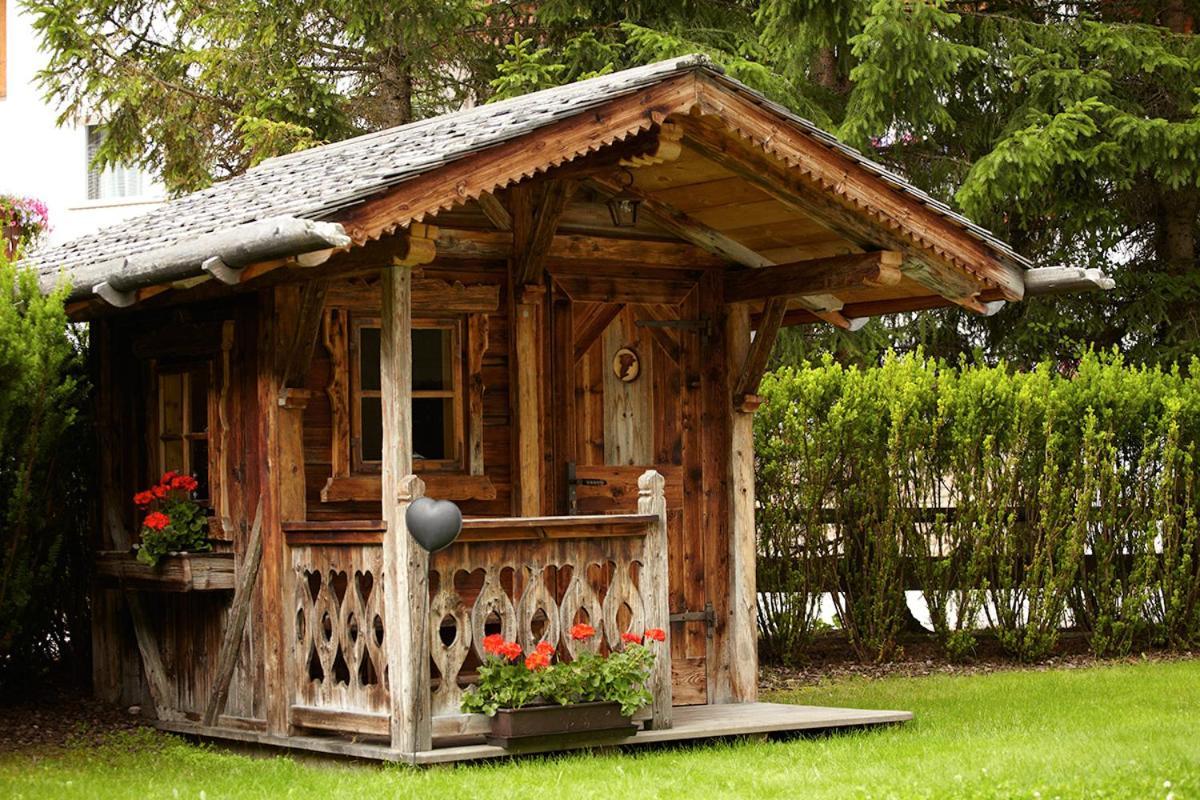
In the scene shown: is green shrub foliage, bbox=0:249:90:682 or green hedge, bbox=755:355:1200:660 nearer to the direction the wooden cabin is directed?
the green hedge

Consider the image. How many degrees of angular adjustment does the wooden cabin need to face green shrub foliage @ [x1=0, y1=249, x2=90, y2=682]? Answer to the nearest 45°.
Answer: approximately 135° to its right

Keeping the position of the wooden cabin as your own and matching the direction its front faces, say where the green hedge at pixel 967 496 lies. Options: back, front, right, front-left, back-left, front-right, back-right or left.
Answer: left
